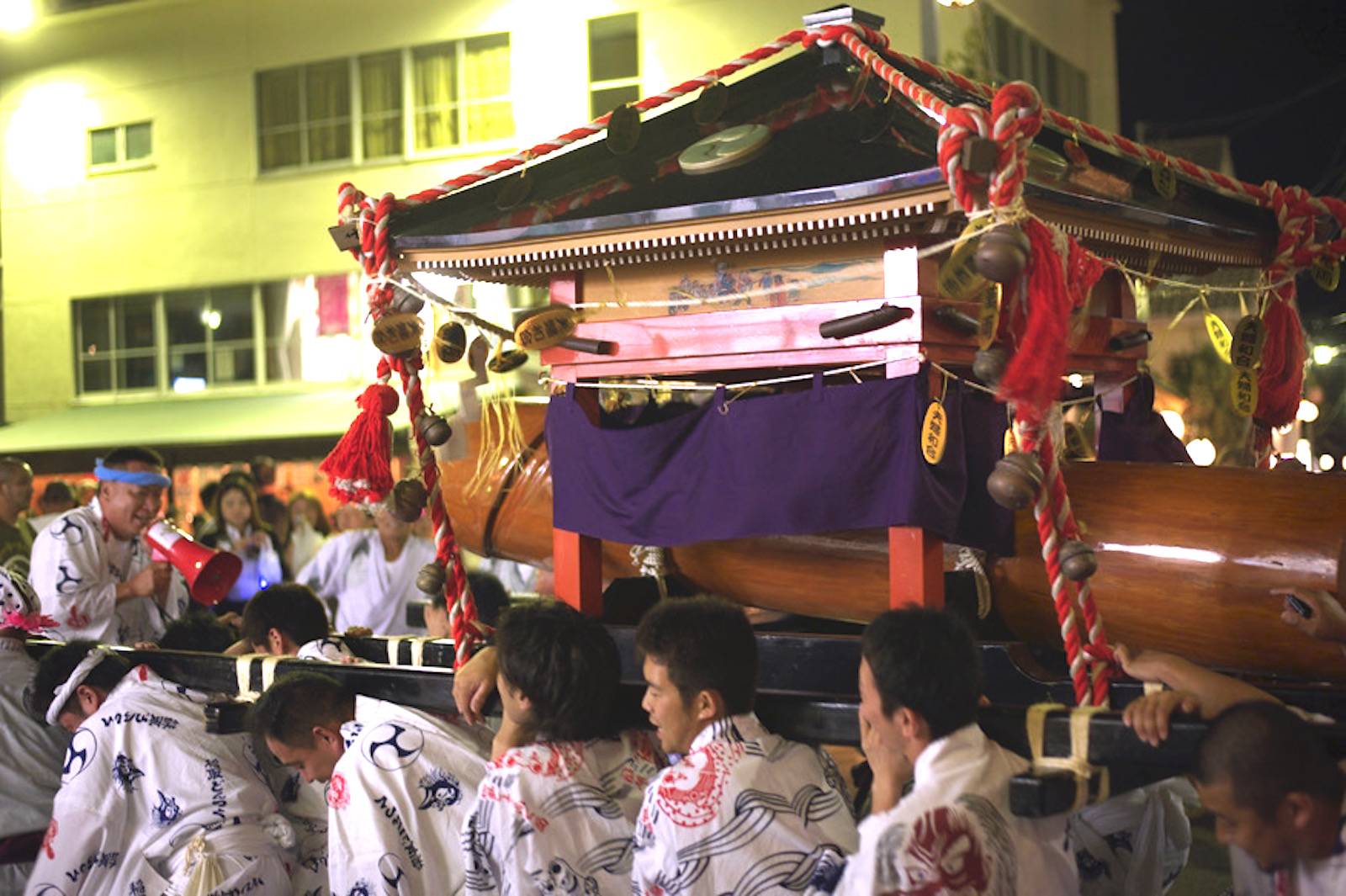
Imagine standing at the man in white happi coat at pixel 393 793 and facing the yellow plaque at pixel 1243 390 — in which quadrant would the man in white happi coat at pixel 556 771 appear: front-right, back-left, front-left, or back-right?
front-right

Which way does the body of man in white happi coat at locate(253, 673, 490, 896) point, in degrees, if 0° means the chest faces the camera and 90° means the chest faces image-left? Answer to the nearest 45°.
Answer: approximately 90°

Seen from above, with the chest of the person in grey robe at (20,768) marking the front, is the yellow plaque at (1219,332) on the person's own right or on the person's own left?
on the person's own right

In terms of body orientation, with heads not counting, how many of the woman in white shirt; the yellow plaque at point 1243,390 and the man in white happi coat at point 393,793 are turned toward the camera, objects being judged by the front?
2

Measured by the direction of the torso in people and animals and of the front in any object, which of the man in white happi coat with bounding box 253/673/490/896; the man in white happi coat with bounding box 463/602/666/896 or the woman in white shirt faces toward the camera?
the woman in white shirt

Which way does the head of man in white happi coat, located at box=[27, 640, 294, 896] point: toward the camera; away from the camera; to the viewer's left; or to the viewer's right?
to the viewer's left

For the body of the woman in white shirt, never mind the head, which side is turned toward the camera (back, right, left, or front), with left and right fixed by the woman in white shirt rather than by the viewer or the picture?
front

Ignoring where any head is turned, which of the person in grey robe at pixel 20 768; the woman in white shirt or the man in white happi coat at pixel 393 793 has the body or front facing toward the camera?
the woman in white shirt

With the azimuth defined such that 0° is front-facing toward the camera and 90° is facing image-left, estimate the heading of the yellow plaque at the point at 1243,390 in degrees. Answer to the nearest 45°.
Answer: approximately 0°

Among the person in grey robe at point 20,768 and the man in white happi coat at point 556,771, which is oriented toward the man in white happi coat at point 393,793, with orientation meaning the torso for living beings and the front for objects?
the man in white happi coat at point 556,771

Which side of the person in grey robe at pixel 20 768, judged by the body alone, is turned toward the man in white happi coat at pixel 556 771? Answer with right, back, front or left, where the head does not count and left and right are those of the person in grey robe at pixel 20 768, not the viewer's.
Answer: back

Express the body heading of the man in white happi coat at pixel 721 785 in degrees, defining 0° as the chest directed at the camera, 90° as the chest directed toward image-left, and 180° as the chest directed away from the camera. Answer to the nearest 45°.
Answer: approximately 135°
